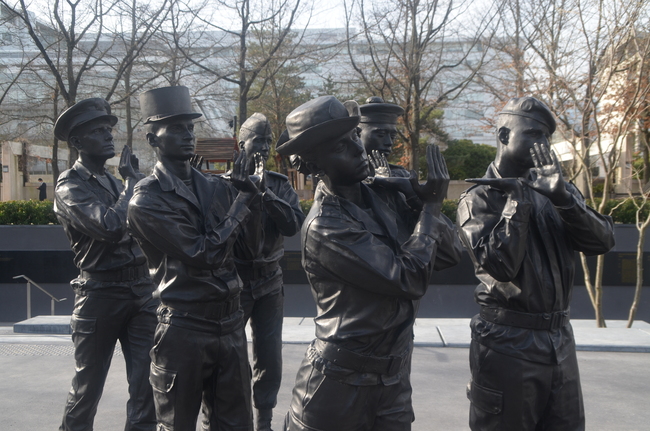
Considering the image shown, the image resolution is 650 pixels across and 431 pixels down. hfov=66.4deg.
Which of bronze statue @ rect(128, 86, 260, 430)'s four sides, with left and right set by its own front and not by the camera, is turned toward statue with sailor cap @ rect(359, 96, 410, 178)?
left

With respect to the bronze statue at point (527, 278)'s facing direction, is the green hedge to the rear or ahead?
to the rear

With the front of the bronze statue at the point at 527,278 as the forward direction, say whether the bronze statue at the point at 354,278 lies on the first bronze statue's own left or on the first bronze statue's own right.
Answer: on the first bronze statue's own right

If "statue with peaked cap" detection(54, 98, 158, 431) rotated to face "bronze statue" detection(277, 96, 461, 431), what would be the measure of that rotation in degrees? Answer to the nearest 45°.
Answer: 0° — it already faces it
